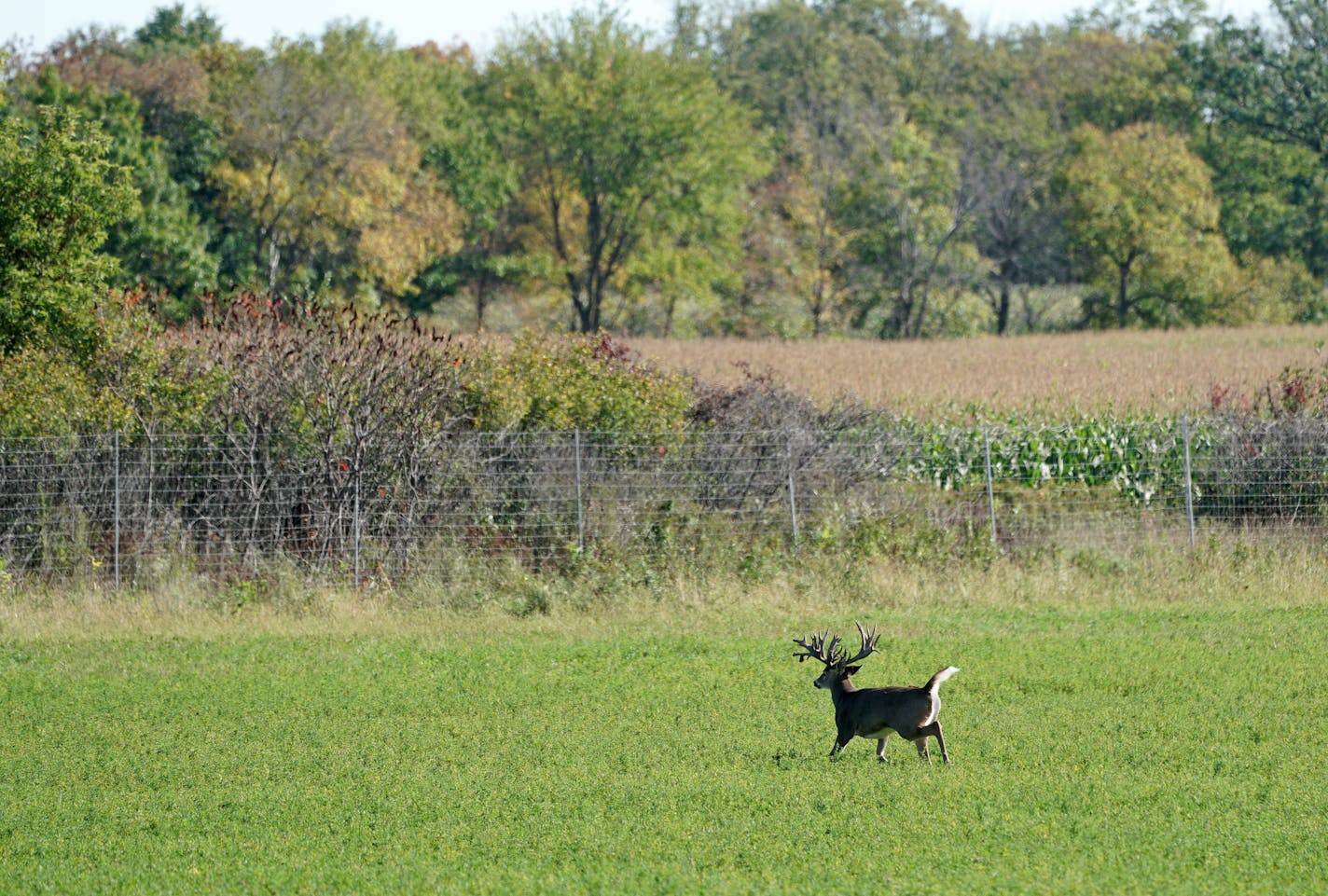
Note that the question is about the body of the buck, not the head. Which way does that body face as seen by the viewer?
to the viewer's left

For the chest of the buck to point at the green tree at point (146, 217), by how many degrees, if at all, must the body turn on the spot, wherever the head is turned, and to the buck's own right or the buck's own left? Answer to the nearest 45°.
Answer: approximately 45° to the buck's own right

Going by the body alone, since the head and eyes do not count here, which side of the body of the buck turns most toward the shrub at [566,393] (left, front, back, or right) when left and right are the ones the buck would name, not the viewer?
right

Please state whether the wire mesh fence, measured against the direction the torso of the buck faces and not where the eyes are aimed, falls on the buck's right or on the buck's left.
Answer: on the buck's right
